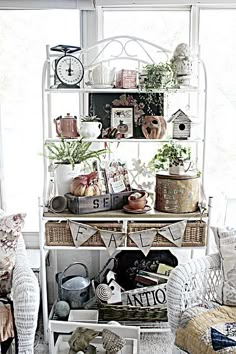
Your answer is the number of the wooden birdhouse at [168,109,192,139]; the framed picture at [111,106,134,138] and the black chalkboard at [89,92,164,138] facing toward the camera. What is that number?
3

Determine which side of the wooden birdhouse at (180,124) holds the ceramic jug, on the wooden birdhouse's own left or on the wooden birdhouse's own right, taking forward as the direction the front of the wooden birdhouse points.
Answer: on the wooden birdhouse's own right

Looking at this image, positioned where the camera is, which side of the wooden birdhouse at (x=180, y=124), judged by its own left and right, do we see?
front

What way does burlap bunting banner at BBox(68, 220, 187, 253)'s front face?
toward the camera

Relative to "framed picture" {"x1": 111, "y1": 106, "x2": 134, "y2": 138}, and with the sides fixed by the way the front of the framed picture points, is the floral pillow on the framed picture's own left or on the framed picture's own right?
on the framed picture's own right

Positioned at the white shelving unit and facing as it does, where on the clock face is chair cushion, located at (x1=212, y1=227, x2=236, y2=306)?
The chair cushion is roughly at 10 o'clock from the white shelving unit.

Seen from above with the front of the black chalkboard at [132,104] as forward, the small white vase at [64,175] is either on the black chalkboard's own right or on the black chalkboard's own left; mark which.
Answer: on the black chalkboard's own right
